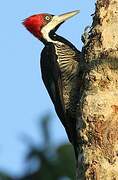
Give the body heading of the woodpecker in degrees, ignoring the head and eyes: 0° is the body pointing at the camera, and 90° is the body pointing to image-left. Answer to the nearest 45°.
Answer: approximately 270°
